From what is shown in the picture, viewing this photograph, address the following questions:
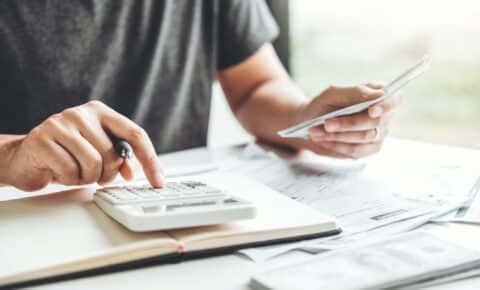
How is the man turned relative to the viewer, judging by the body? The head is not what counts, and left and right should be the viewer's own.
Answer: facing the viewer and to the right of the viewer

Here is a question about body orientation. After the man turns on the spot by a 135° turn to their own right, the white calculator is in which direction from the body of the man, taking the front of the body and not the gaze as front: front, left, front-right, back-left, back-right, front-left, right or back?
left

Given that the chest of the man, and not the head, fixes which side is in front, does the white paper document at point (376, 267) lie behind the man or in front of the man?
in front

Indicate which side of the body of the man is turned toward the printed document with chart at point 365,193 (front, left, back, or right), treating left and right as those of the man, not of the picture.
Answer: front

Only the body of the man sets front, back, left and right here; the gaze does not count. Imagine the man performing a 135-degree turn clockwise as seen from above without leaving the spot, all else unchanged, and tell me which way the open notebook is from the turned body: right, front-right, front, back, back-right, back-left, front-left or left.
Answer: left
